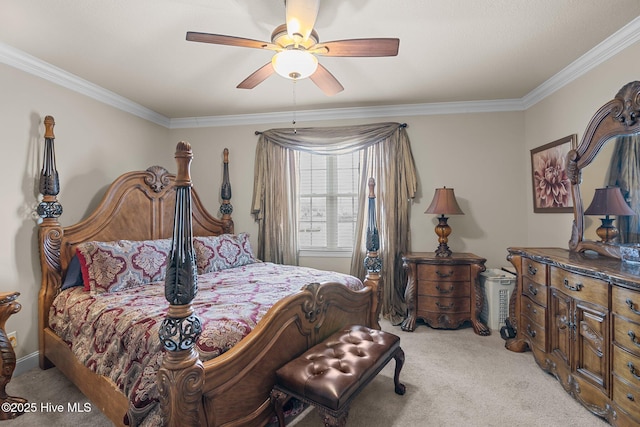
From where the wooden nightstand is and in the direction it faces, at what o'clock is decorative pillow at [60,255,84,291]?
The decorative pillow is roughly at 2 o'clock from the wooden nightstand.

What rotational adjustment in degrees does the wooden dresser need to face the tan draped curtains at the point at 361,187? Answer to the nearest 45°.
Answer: approximately 45° to its right

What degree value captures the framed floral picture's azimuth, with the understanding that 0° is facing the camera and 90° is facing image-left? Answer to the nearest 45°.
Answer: approximately 45°

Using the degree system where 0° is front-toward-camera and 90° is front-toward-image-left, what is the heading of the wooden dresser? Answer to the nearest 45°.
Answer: approximately 45°

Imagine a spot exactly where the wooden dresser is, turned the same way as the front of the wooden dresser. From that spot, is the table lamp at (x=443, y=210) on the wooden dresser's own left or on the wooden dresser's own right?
on the wooden dresser's own right

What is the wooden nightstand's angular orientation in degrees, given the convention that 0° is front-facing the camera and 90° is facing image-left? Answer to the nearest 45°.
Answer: approximately 0°

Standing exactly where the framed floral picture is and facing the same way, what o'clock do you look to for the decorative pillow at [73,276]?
The decorative pillow is roughly at 12 o'clock from the framed floral picture.

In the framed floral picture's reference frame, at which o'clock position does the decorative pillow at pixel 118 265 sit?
The decorative pillow is roughly at 12 o'clock from the framed floral picture.

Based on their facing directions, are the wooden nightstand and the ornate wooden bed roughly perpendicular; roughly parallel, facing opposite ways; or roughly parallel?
roughly perpendicular

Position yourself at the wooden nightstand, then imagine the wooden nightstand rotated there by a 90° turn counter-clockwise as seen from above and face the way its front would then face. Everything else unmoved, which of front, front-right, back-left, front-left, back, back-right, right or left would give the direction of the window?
back

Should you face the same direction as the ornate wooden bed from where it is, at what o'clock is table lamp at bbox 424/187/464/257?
The table lamp is roughly at 10 o'clock from the ornate wooden bed.

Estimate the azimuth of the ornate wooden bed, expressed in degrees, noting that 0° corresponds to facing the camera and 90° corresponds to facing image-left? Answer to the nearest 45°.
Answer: approximately 315°
